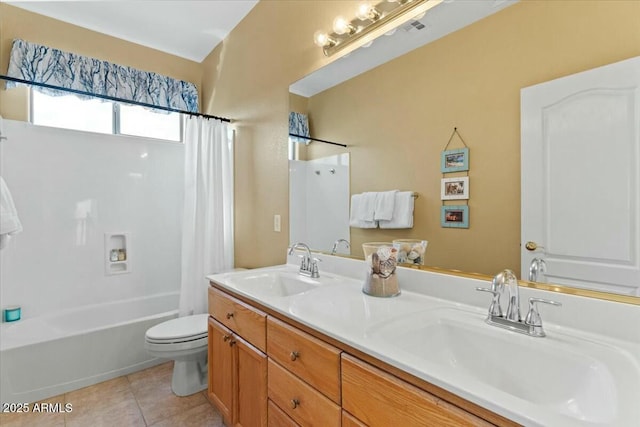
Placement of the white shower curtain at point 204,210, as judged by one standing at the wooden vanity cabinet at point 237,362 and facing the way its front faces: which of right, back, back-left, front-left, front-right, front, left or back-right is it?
back-right

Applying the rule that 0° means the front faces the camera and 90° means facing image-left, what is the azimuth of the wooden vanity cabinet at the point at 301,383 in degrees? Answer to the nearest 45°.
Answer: approximately 45°

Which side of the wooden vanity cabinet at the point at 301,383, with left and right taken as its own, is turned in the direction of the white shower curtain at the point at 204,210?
right

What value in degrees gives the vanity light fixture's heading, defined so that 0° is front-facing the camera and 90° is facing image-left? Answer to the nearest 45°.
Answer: approximately 45°

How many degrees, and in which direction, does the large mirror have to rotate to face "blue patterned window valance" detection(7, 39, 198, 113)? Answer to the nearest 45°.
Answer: approximately 45° to its right

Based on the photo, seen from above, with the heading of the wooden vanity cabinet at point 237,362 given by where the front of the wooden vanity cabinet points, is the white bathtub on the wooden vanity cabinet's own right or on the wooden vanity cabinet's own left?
on the wooden vanity cabinet's own right

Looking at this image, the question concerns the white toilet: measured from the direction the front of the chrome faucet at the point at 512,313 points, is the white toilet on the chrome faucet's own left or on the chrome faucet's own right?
on the chrome faucet's own right

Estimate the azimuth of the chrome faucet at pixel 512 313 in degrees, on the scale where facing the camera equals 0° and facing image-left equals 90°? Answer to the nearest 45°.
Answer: approximately 45°

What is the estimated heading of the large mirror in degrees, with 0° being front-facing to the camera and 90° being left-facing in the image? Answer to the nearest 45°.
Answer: approximately 45°
